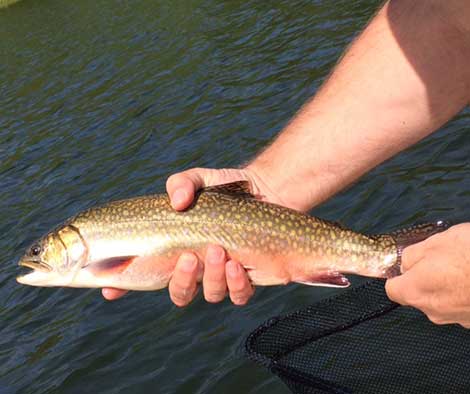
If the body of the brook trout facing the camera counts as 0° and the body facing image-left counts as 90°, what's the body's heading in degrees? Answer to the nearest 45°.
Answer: approximately 90°
